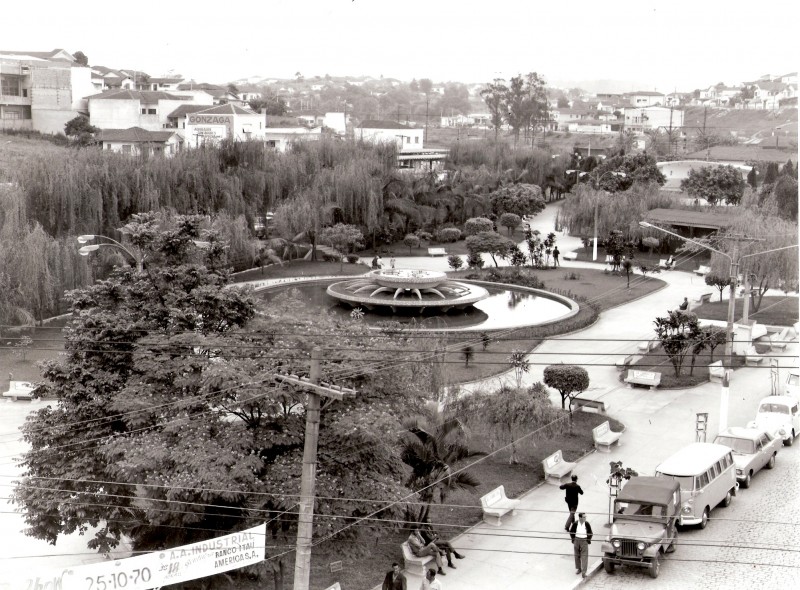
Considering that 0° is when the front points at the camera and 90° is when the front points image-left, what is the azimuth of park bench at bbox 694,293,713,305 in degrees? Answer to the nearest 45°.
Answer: approximately 45°

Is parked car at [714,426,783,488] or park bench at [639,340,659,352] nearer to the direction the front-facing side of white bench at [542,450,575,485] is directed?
the parked car

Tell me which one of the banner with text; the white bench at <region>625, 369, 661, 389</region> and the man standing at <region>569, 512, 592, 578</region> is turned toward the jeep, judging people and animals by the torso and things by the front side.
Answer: the white bench

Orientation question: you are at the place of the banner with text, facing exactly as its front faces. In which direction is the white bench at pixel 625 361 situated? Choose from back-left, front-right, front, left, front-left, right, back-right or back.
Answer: back-left

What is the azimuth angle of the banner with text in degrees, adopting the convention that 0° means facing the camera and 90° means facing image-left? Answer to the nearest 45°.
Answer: approximately 0°

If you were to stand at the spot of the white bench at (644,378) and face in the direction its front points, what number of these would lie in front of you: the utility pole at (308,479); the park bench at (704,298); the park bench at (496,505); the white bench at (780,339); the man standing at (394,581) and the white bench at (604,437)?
4

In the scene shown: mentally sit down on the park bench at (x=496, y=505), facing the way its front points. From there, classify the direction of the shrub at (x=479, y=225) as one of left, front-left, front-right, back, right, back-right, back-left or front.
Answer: back-left

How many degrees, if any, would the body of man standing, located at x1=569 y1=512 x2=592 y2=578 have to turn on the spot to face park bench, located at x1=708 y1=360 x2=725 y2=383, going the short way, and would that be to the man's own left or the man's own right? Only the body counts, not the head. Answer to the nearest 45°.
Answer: approximately 180°

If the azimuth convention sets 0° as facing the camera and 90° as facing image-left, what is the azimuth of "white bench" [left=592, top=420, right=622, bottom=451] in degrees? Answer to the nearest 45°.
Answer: approximately 315°

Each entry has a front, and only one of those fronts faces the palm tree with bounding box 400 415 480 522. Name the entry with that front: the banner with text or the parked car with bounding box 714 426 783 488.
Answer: the parked car

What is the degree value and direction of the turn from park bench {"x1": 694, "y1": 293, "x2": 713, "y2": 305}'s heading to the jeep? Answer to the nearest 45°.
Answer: approximately 45° to its left

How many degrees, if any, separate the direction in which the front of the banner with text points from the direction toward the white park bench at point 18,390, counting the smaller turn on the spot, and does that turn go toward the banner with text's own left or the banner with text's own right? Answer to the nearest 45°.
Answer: approximately 180°
